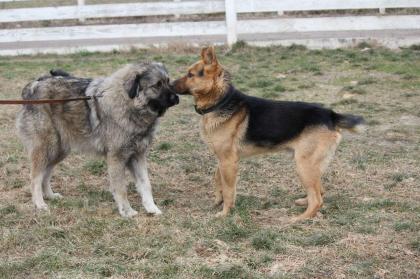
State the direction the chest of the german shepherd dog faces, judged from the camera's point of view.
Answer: to the viewer's left

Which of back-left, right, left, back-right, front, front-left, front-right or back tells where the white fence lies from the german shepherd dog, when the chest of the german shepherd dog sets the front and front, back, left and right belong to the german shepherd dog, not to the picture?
right

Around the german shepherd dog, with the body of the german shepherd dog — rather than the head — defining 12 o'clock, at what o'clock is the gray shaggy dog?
The gray shaggy dog is roughly at 12 o'clock from the german shepherd dog.

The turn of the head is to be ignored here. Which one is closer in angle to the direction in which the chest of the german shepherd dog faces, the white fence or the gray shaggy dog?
the gray shaggy dog
